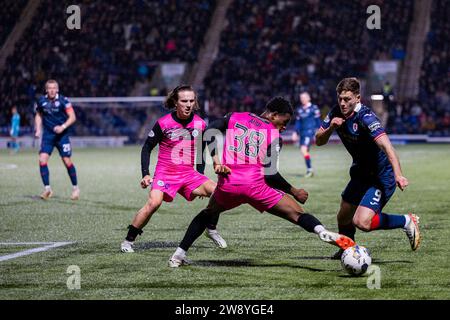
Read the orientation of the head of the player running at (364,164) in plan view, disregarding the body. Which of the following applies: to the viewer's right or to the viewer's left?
to the viewer's left

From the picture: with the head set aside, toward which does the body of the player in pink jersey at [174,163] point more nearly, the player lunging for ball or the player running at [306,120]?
the player lunging for ball

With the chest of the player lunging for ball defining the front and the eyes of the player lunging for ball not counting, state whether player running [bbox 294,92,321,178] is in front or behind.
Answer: in front

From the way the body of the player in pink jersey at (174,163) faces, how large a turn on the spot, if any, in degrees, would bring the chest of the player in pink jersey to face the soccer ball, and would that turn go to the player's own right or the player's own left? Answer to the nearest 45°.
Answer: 0° — they already face it

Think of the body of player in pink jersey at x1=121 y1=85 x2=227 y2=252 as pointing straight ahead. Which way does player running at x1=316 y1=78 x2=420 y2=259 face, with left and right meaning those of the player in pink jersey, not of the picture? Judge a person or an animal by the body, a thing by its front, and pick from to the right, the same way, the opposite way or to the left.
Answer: to the right

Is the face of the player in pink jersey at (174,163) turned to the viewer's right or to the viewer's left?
to the viewer's right

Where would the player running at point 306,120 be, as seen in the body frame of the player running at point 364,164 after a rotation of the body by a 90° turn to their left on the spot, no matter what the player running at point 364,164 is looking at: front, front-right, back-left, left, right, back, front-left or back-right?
back-left

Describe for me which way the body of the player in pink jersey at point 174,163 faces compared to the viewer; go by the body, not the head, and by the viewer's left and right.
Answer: facing the viewer and to the right of the viewer

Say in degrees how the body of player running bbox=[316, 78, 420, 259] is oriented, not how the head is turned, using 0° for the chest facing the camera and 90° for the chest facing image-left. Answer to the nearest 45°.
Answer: approximately 45°

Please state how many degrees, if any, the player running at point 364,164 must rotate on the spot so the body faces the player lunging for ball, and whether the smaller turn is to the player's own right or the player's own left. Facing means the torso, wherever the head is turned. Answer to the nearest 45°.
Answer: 0° — they already face them

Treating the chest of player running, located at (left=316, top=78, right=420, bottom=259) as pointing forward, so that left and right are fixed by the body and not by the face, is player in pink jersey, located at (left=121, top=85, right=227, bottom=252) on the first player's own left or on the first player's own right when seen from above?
on the first player's own right

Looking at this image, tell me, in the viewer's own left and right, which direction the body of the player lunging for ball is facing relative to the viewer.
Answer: facing away from the viewer and to the right of the viewer

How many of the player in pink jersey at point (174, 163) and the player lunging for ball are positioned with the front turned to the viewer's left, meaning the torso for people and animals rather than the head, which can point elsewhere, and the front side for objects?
0
